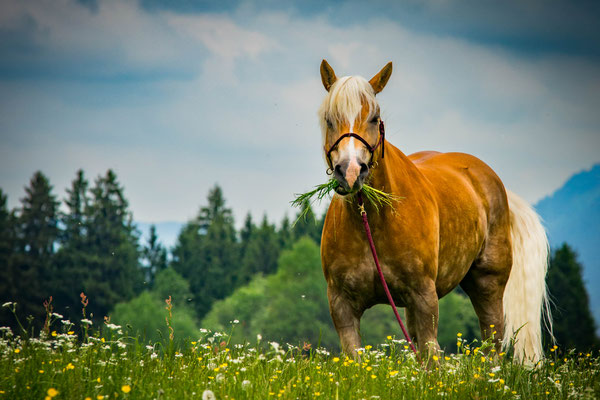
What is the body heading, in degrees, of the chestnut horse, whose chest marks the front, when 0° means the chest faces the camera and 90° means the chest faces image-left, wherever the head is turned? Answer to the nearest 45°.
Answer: approximately 45°
